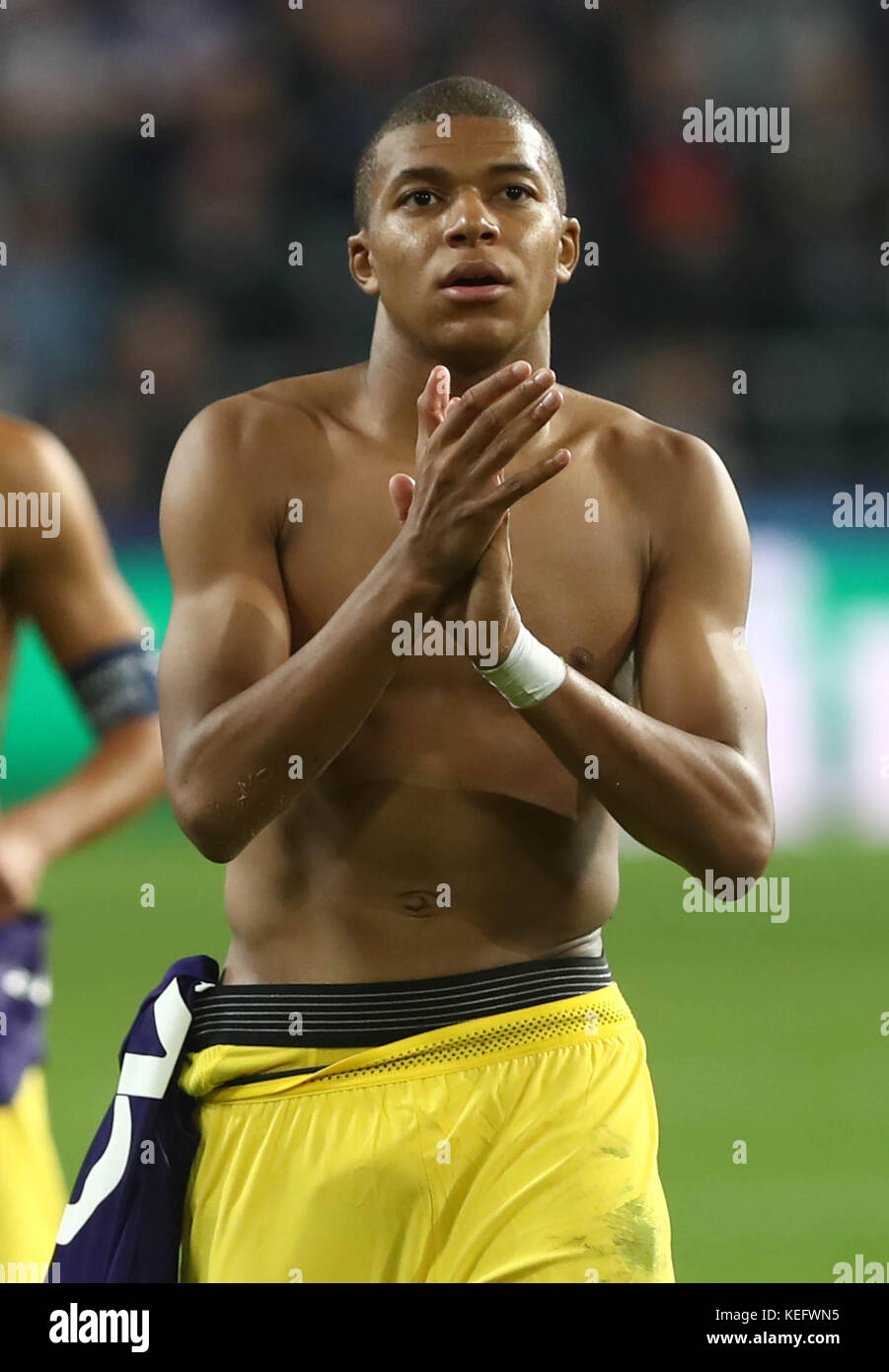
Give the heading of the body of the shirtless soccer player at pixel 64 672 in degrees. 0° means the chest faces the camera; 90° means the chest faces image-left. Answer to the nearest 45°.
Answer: approximately 0°

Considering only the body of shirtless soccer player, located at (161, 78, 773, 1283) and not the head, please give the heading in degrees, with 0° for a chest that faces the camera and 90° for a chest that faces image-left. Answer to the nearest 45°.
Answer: approximately 0°

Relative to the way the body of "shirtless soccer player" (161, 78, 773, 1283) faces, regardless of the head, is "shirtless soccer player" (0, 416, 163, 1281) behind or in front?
behind

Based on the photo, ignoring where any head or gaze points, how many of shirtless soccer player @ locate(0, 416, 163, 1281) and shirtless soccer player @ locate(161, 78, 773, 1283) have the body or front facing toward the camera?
2

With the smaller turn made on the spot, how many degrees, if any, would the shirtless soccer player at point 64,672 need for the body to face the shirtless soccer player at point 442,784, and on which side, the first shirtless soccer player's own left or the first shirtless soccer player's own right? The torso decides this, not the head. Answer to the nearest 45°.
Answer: approximately 45° to the first shirtless soccer player's own left
